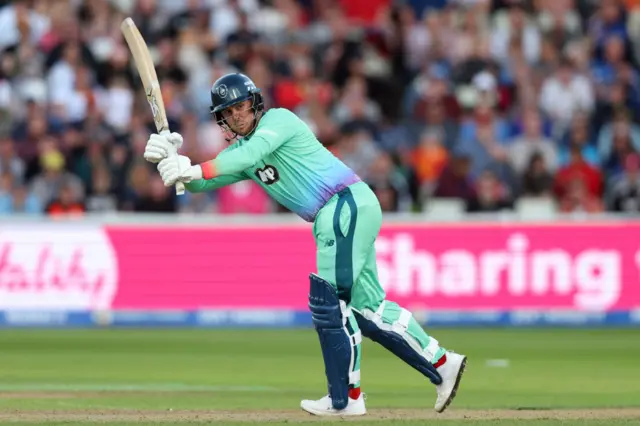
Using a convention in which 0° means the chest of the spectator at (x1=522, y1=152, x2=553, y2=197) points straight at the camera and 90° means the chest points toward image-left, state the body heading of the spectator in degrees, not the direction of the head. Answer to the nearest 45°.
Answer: approximately 0°

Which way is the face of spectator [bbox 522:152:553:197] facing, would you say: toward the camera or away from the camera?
toward the camera

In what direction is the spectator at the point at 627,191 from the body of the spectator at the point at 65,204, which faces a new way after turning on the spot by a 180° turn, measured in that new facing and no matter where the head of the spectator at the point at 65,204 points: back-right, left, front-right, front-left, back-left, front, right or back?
right

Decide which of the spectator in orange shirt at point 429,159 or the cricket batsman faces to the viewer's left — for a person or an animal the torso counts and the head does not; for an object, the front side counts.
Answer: the cricket batsman

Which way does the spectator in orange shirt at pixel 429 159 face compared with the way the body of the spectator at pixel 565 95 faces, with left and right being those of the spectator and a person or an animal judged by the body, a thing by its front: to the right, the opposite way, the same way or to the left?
the same way

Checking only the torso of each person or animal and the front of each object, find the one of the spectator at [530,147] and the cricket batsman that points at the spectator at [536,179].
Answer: the spectator at [530,147]

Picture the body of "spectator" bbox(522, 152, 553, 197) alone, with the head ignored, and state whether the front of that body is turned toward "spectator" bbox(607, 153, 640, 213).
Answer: no

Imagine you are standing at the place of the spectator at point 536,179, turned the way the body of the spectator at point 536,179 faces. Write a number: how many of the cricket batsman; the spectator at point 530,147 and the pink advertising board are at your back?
1

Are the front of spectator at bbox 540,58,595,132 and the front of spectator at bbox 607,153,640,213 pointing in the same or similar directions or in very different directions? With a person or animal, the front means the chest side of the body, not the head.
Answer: same or similar directions

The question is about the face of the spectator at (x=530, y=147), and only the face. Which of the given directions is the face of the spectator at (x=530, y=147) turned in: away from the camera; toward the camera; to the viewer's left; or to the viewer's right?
toward the camera

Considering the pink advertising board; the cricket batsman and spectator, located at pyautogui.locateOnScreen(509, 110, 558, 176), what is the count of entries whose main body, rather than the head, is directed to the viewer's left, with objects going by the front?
1

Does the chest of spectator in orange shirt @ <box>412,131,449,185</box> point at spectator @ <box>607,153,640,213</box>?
no

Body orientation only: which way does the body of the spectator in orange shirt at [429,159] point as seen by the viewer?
toward the camera

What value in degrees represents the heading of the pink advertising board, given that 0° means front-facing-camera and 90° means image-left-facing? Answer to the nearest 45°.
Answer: approximately 0°

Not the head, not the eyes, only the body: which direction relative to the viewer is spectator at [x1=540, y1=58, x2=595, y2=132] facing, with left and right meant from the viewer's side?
facing the viewer

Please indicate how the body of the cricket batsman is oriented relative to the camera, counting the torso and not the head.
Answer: to the viewer's left

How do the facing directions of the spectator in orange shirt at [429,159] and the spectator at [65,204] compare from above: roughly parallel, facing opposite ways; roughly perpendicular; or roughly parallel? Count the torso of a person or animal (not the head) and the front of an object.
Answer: roughly parallel

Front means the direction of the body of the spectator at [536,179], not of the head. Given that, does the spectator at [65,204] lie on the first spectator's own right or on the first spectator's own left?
on the first spectator's own right

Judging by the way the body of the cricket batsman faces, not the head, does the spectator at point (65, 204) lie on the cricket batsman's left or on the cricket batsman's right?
on the cricket batsman's right
